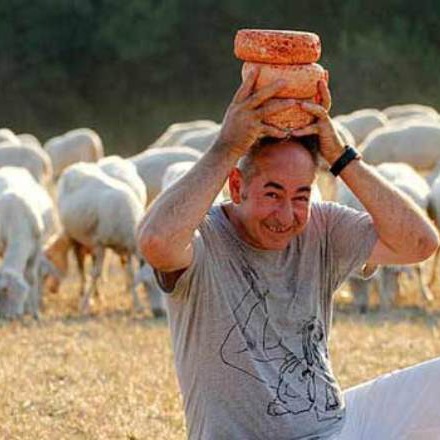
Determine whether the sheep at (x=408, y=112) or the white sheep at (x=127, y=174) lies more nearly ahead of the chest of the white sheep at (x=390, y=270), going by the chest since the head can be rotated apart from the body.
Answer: the white sheep

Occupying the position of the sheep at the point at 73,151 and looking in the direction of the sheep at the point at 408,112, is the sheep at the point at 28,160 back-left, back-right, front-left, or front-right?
back-right

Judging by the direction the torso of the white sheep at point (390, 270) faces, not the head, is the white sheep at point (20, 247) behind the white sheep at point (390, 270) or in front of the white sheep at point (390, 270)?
in front

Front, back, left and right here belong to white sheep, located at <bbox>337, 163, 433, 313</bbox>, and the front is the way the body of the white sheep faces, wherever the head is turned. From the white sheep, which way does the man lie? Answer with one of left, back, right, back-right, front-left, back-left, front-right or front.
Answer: front-left

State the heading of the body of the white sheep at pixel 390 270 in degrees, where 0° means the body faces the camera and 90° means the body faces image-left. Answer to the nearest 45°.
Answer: approximately 45°

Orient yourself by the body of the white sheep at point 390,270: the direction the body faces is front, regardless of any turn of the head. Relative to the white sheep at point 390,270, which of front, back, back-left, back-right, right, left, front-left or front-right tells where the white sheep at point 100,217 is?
front-right

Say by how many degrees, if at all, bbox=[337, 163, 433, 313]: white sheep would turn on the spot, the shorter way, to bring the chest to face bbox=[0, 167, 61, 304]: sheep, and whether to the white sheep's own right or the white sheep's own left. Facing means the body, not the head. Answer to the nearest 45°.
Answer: approximately 45° to the white sheep's own right

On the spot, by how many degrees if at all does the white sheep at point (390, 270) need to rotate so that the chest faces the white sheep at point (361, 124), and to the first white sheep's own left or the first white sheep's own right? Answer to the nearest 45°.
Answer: approximately 135° to the first white sheep's own right

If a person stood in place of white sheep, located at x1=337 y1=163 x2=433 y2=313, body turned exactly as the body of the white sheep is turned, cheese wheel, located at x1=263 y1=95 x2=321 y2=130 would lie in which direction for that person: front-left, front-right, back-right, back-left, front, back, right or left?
front-left

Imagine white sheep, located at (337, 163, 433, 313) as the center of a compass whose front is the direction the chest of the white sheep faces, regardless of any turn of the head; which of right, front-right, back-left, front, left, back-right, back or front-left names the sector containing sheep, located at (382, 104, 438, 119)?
back-right

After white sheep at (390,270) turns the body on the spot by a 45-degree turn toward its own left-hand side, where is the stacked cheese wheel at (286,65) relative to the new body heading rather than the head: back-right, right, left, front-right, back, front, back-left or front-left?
front
